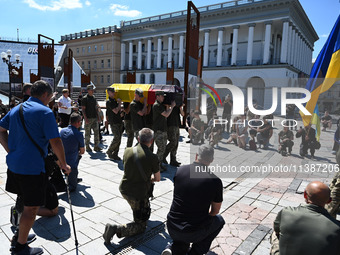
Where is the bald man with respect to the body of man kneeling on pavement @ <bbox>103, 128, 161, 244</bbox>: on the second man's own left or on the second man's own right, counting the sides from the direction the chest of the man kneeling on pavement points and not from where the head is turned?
on the second man's own right

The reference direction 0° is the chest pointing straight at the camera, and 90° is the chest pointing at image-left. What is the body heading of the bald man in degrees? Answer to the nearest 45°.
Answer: approximately 180°

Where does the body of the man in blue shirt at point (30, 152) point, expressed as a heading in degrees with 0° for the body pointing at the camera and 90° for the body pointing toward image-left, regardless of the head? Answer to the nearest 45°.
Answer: approximately 225°

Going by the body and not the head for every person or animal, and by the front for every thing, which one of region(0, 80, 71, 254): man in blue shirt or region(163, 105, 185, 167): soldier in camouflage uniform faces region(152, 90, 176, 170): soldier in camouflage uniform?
the man in blue shirt

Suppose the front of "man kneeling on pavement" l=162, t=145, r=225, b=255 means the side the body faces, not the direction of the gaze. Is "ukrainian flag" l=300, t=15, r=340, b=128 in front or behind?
in front

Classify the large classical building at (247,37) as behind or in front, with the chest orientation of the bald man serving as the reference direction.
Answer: in front

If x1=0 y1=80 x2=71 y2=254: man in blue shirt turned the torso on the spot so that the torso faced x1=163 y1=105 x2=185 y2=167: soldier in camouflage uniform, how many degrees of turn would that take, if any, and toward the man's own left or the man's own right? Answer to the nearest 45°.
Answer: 0° — they already face them

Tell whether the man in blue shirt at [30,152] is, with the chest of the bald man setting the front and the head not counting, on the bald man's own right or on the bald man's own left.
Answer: on the bald man's own left

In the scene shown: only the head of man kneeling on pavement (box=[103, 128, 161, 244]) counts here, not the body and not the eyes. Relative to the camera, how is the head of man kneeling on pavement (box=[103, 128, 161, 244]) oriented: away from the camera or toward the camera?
away from the camera
